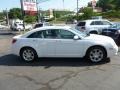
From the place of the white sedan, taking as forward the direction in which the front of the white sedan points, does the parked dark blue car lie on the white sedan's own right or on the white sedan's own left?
on the white sedan's own left

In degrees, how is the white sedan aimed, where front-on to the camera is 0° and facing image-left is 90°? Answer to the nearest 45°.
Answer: approximately 270°

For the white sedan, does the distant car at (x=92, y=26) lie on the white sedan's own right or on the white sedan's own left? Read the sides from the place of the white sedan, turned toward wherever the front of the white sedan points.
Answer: on the white sedan's own left

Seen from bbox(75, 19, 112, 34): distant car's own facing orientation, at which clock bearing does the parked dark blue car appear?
The parked dark blue car is roughly at 4 o'clock from the distant car.
